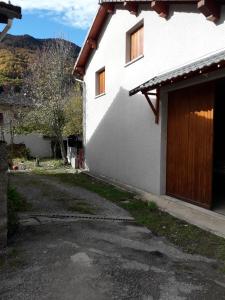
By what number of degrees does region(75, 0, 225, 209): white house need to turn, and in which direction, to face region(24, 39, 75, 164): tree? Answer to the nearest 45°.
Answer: approximately 90° to its right

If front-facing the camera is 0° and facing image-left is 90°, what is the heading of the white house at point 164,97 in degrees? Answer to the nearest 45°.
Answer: approximately 45°
